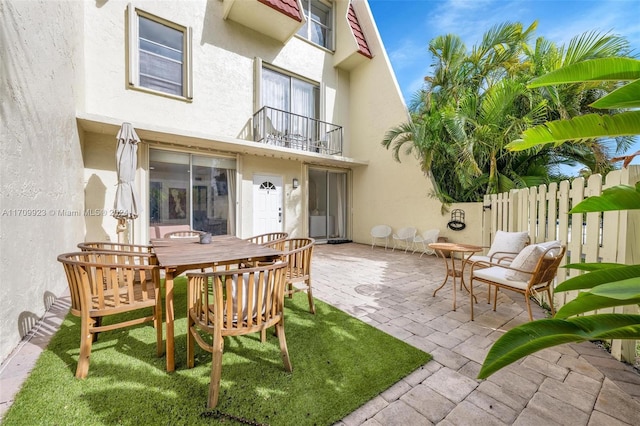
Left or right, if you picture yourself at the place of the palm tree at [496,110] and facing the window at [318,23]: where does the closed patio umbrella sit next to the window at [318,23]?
left

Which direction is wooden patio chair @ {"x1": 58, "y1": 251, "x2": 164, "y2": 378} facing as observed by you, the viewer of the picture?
facing away from the viewer and to the right of the viewer

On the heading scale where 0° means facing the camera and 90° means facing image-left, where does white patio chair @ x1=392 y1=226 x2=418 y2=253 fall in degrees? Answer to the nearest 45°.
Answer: approximately 45°

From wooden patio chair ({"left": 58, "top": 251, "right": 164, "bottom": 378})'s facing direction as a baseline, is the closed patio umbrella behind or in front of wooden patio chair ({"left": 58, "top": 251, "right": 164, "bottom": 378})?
in front

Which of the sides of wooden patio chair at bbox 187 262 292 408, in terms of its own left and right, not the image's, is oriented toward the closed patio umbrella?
front

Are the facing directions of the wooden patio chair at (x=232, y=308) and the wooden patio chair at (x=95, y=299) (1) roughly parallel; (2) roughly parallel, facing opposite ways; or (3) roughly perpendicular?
roughly perpendicular

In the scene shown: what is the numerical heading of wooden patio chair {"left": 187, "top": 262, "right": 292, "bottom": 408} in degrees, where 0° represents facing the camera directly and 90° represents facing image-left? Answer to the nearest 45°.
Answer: approximately 135°

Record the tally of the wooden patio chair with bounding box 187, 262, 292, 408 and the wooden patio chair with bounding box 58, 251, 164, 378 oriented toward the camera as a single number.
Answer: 0
